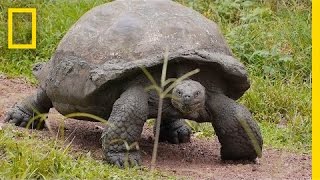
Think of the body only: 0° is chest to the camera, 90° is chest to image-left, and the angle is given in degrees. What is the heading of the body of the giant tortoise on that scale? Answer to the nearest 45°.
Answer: approximately 315°
